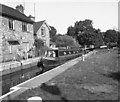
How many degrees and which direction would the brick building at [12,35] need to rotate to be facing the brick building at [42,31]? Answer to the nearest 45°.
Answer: approximately 90° to its left

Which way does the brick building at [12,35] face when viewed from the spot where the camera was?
facing the viewer and to the right of the viewer
